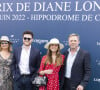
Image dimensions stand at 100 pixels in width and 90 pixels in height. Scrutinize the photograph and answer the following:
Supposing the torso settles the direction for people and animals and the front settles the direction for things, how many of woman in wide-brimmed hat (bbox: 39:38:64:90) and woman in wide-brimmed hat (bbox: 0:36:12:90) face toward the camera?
2

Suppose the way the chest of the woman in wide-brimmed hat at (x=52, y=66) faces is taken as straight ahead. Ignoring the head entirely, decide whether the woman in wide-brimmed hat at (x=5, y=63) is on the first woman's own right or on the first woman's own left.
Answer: on the first woman's own right

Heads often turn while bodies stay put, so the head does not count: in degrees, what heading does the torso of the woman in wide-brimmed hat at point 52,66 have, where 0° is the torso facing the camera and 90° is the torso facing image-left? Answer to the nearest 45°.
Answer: approximately 0°

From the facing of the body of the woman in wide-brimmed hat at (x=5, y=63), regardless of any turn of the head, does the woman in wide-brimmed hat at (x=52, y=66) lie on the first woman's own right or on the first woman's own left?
on the first woman's own left
